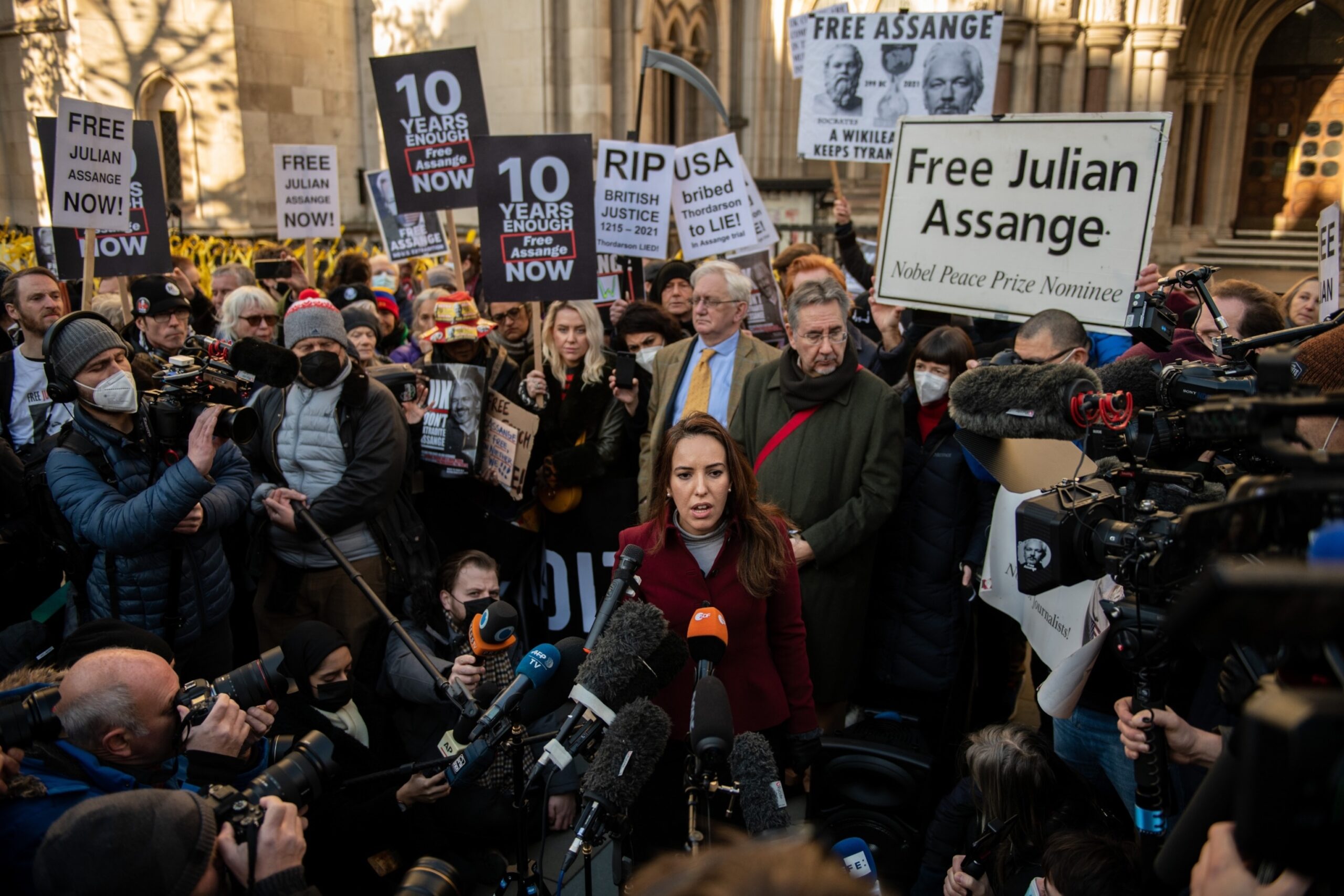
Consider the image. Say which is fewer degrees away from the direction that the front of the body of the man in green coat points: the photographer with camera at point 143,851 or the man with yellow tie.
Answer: the photographer with camera

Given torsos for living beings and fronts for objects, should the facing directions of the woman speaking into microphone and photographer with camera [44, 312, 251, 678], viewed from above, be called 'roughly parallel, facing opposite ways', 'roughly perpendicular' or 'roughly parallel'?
roughly perpendicular

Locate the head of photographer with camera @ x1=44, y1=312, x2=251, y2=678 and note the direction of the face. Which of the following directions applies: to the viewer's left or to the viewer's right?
to the viewer's right

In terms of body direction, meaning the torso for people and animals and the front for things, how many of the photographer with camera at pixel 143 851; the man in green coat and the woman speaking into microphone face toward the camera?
2

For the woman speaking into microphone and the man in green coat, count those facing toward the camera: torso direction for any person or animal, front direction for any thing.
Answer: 2

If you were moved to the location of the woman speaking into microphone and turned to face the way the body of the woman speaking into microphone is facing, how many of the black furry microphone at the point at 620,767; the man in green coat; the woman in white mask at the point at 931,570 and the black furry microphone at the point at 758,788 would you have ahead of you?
2

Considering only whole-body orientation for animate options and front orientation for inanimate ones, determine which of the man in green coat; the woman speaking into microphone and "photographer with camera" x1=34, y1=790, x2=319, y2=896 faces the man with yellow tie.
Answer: the photographer with camera

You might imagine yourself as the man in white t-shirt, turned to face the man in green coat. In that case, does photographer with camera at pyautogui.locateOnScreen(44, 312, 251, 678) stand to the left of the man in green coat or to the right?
right

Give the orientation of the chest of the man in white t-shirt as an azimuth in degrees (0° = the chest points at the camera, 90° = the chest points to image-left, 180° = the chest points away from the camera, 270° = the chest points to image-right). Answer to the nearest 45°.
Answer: approximately 315°

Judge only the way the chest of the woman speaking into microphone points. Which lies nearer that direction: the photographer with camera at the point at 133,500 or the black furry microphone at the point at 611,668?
the black furry microphone
